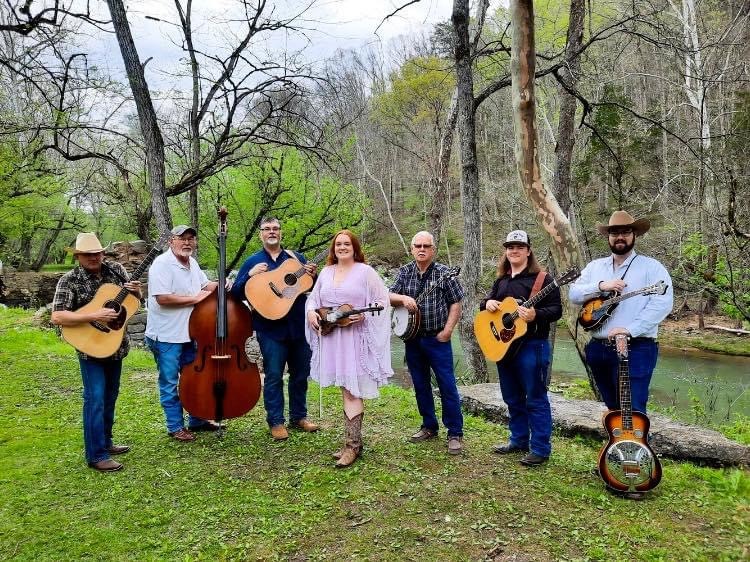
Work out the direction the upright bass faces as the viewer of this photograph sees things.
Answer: facing the viewer

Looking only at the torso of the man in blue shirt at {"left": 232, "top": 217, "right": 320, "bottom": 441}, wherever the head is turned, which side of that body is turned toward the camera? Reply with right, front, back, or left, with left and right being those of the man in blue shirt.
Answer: front

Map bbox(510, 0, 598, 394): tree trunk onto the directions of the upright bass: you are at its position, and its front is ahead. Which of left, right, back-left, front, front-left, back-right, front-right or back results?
left

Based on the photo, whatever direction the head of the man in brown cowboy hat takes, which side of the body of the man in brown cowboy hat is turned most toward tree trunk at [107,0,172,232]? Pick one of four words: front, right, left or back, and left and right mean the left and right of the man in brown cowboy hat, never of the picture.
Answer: right

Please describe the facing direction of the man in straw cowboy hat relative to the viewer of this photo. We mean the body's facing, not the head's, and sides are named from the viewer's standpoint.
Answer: facing the viewer and to the right of the viewer

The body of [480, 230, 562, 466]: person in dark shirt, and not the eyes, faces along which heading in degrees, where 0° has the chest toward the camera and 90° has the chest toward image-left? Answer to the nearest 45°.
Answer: approximately 45°

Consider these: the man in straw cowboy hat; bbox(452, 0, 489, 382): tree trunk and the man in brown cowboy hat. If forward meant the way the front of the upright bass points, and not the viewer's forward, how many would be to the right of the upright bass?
1

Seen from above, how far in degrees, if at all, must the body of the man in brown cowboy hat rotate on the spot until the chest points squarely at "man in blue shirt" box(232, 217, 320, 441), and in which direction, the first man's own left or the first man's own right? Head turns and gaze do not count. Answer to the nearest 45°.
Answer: approximately 90° to the first man's own right

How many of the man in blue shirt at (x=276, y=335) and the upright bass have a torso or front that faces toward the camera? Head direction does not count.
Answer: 2

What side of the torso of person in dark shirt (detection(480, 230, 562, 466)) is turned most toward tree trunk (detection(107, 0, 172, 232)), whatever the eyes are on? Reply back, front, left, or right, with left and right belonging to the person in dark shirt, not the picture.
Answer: right

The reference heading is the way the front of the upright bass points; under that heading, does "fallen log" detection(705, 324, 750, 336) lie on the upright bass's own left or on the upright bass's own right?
on the upright bass's own left

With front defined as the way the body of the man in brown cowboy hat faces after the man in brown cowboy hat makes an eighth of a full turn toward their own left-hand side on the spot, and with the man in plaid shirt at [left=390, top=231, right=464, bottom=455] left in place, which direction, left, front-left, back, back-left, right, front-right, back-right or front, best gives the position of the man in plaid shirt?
back-right
